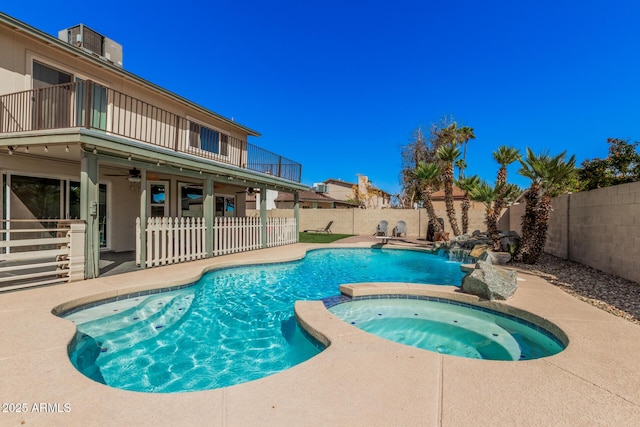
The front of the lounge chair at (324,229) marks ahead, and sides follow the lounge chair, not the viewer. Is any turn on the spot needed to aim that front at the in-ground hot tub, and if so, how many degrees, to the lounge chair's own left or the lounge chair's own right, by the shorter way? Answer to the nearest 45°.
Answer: approximately 90° to the lounge chair's own left

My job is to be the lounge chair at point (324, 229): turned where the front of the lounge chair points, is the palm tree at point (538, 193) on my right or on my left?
on my left

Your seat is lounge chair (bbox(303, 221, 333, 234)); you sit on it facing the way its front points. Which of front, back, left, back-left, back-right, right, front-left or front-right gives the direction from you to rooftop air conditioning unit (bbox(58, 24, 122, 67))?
front-left

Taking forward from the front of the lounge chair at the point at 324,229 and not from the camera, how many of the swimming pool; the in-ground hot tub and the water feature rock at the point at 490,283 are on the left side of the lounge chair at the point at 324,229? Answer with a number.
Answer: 3

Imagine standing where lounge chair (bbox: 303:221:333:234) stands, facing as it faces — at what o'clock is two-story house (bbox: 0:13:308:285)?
The two-story house is roughly at 10 o'clock from the lounge chair.

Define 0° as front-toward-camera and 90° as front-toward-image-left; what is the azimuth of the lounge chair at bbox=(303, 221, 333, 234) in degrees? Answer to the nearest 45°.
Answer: approximately 90°

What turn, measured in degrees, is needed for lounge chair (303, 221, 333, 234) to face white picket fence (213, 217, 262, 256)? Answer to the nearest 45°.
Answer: approximately 90° to its left

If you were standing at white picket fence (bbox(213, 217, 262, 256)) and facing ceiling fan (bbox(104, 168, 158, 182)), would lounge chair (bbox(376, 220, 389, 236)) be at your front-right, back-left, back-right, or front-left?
back-right

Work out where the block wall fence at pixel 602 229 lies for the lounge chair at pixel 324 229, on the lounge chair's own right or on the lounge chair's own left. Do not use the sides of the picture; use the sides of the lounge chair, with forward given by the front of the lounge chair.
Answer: on the lounge chair's own left

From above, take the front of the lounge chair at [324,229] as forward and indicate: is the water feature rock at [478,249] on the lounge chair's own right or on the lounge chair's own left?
on the lounge chair's own left

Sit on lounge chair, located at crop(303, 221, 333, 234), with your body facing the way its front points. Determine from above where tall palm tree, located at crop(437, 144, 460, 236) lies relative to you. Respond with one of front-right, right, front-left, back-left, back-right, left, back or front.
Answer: back-left

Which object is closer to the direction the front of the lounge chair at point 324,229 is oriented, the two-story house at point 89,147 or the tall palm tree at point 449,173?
the two-story house

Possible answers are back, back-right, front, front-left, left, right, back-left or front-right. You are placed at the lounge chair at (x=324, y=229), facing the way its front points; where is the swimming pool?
left

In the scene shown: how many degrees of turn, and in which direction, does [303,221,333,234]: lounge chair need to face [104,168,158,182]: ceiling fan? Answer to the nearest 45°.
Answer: approximately 45° to its left

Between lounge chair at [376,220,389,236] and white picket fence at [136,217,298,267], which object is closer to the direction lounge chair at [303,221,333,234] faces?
the white picket fence
